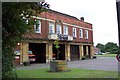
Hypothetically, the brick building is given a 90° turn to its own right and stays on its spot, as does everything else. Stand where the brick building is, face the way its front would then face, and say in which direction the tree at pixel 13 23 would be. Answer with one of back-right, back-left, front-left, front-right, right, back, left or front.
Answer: front-left

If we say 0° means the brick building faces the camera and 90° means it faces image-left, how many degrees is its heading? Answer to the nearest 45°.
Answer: approximately 315°
